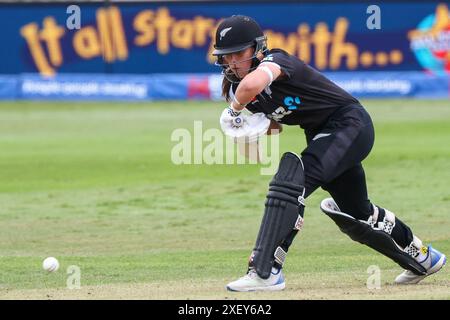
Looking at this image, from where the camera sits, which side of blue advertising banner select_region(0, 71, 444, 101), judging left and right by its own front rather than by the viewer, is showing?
front

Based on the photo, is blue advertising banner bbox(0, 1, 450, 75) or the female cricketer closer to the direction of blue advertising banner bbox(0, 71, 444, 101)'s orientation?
the female cricketer

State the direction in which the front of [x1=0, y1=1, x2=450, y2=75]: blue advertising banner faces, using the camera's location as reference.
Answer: facing the viewer

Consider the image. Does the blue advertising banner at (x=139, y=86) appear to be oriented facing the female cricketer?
yes

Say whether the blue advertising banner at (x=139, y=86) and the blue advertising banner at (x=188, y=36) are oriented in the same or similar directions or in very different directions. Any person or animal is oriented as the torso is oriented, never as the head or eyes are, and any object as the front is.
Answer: same or similar directions

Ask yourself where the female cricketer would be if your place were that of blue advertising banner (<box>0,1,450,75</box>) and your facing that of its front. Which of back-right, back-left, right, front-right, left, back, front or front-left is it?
front

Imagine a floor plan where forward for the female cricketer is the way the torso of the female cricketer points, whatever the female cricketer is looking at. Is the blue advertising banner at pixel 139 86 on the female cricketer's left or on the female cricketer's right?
on the female cricketer's right

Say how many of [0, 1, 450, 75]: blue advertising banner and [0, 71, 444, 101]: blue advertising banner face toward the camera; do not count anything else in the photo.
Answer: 2

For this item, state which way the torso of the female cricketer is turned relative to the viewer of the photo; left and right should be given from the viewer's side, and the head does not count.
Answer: facing the viewer and to the left of the viewer

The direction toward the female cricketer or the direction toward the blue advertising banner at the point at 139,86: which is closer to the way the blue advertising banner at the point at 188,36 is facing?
the female cricketer
